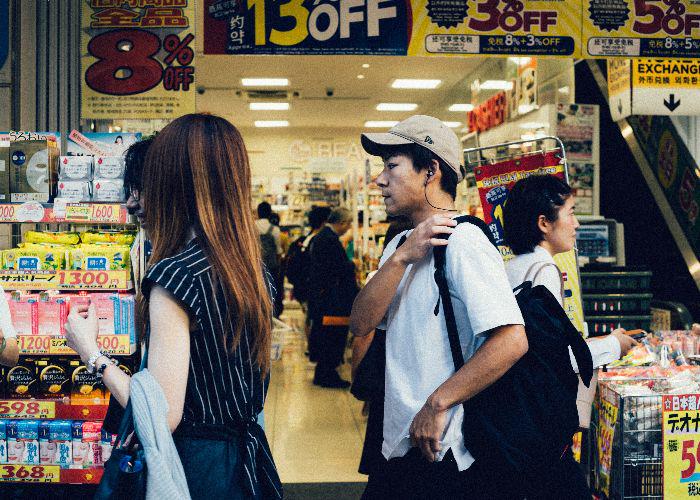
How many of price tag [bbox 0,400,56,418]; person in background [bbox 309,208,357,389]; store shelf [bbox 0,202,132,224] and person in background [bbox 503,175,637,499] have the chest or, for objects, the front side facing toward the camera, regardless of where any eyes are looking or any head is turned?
2

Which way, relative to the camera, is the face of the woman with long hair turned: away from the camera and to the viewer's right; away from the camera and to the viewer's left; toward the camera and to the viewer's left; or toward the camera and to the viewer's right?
away from the camera and to the viewer's left

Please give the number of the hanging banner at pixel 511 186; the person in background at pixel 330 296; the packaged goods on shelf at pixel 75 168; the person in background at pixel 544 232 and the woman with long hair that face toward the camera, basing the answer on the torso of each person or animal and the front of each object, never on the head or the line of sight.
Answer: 2

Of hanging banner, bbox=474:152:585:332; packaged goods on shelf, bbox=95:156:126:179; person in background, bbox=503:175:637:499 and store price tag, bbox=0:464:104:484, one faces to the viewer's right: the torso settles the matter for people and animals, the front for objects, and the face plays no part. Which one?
the person in background

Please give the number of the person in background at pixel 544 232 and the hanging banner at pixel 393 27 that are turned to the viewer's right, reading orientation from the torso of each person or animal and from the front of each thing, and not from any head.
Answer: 1

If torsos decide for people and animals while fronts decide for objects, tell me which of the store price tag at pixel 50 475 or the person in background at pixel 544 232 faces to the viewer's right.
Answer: the person in background

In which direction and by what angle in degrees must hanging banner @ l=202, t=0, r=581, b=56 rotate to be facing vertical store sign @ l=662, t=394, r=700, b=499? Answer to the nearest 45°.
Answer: approximately 45° to its left

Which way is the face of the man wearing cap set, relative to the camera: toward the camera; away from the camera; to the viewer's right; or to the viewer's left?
to the viewer's left

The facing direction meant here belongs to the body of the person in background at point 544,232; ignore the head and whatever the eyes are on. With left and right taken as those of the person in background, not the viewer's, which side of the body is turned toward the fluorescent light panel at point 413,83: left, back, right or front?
left

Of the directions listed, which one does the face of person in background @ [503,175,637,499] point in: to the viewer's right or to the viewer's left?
to the viewer's right

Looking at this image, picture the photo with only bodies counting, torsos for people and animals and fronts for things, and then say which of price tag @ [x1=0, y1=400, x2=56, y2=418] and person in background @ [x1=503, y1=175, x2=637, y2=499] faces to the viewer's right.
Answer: the person in background

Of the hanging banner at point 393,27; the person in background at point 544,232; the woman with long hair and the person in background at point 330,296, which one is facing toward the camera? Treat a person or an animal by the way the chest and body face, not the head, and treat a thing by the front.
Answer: the hanging banner

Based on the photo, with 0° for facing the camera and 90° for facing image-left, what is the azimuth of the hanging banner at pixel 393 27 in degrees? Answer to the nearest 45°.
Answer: approximately 0°

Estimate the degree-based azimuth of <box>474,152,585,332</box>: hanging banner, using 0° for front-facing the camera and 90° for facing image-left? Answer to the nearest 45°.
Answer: approximately 0°
